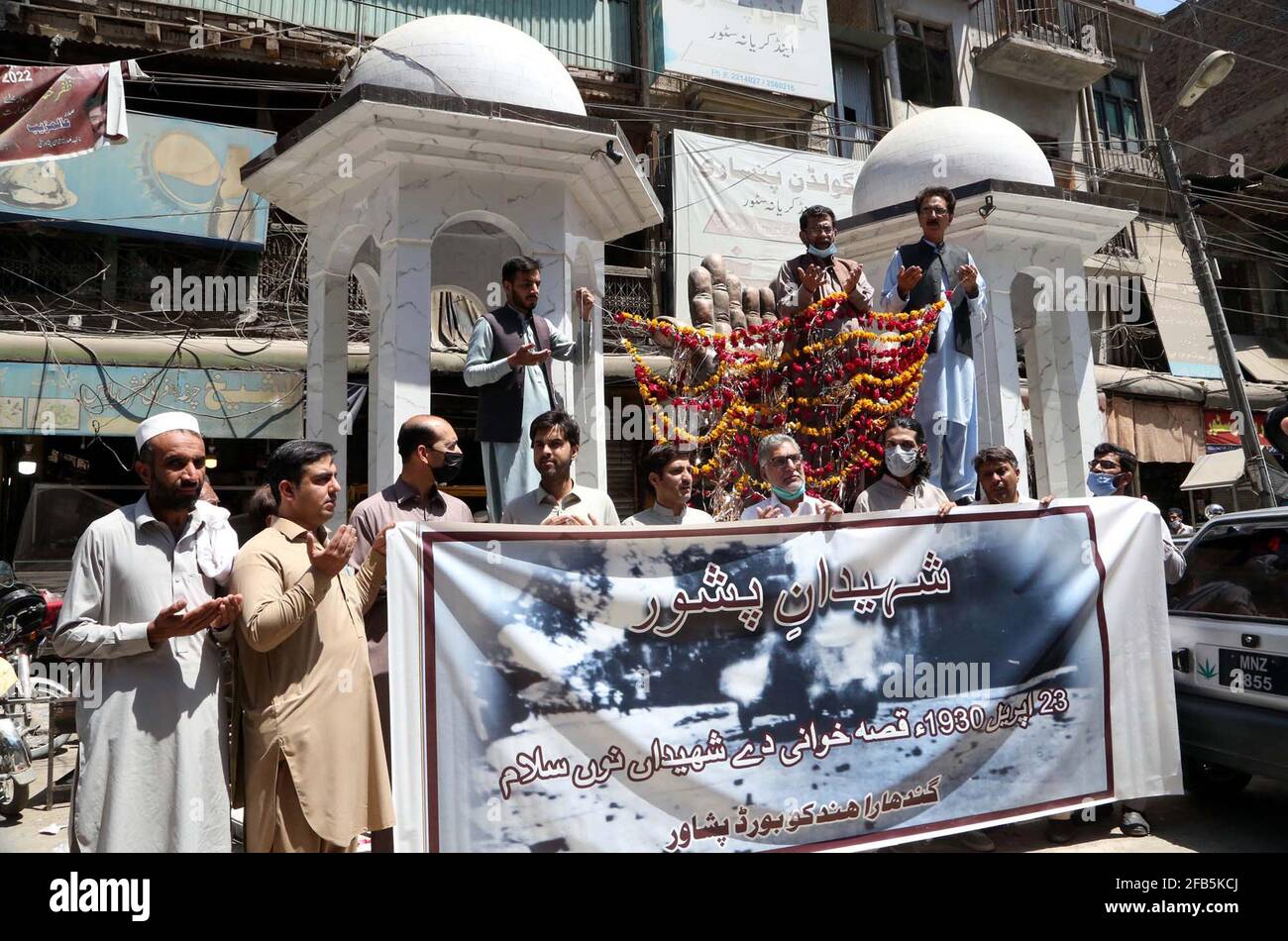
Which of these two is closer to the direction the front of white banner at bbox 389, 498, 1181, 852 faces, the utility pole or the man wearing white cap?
the man wearing white cap

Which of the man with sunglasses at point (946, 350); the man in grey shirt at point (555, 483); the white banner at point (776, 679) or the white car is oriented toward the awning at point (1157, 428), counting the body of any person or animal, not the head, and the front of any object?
the white car

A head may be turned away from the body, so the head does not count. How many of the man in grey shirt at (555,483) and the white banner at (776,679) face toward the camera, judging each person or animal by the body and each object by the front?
2

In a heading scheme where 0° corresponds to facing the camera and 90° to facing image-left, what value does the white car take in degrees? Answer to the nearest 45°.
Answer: approximately 180°

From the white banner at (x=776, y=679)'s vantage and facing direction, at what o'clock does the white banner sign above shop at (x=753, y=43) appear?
The white banner sign above shop is roughly at 6 o'clock from the white banner.

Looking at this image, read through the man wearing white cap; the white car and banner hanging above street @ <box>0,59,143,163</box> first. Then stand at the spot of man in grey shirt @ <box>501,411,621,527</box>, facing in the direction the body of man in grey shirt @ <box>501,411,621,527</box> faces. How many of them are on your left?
1

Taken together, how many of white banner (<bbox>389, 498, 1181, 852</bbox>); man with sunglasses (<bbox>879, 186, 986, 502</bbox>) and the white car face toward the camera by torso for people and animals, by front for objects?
2

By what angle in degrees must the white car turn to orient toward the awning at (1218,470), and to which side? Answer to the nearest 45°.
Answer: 0° — it already faces it

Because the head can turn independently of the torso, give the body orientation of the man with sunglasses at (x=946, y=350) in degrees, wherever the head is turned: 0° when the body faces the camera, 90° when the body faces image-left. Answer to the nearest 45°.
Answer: approximately 0°

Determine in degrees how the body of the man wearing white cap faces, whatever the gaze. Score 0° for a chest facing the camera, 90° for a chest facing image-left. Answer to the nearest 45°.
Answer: approximately 315°

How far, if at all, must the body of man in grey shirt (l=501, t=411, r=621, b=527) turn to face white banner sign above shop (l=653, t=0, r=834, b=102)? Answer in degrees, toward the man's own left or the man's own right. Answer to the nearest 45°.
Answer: approximately 180°

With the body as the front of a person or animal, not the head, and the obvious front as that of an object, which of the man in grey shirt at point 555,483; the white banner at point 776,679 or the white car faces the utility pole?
the white car

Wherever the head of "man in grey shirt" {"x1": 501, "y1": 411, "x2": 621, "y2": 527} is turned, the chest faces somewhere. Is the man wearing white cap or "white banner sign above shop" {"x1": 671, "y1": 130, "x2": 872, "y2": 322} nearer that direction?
the man wearing white cap

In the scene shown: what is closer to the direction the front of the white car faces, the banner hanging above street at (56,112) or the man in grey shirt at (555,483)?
the banner hanging above street

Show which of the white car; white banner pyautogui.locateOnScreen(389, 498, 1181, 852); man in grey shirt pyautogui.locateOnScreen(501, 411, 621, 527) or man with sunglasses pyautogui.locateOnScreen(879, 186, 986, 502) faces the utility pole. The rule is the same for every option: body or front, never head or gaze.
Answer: the white car
